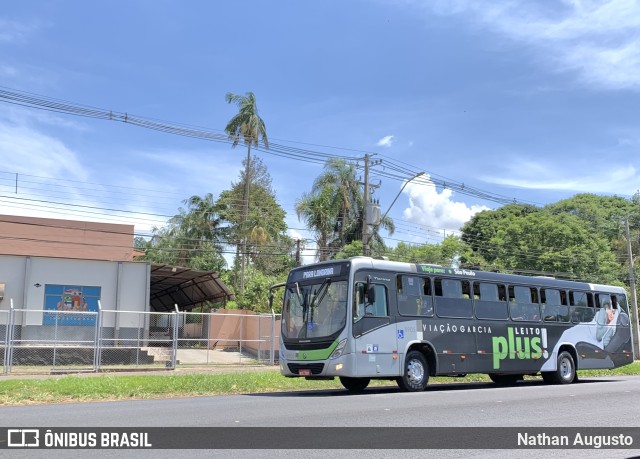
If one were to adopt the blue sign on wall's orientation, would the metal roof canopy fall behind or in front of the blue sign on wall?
behind

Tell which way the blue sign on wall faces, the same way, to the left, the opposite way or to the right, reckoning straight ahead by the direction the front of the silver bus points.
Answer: to the left

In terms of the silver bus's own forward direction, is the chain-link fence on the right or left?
on its right

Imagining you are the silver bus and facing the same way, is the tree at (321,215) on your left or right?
on your right

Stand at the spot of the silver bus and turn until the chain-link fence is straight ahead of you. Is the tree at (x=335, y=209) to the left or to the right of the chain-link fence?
right

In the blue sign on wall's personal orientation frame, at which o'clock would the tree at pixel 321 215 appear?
The tree is roughly at 8 o'clock from the blue sign on wall.

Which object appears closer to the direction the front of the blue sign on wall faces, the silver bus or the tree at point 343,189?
the silver bus

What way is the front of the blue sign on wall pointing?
toward the camera

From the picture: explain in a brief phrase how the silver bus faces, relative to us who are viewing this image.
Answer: facing the viewer and to the left of the viewer

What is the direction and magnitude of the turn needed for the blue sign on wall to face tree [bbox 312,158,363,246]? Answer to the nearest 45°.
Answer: approximately 135° to its left

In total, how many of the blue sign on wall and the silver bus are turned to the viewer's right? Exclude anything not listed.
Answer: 0
